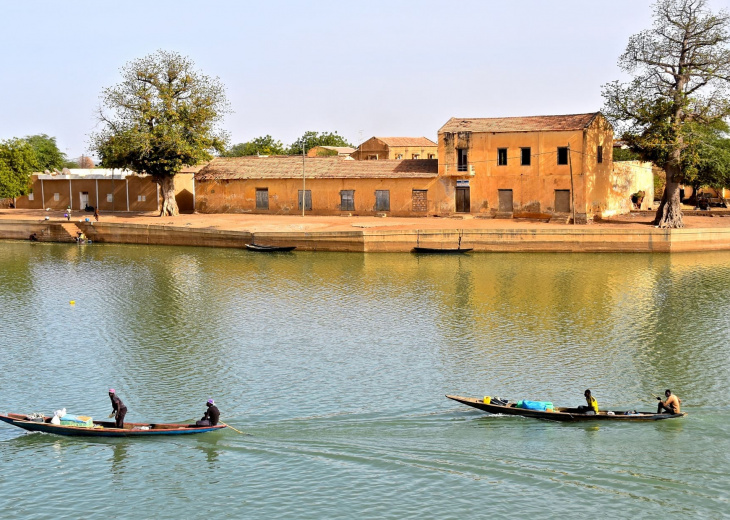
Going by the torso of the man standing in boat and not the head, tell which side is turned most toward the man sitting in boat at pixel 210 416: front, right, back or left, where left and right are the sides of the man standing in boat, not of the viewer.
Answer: back

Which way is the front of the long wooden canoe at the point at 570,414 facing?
to the viewer's left

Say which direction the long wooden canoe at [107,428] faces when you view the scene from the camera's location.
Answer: facing to the left of the viewer

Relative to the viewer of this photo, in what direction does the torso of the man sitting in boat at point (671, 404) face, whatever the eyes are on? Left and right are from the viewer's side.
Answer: facing to the left of the viewer

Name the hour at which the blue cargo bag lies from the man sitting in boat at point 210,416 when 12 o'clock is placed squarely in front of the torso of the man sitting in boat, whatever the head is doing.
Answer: The blue cargo bag is roughly at 6 o'clock from the man sitting in boat.

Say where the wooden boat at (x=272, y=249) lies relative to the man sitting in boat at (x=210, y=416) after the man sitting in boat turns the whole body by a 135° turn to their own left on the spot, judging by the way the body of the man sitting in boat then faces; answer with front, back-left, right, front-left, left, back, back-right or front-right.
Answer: back-left

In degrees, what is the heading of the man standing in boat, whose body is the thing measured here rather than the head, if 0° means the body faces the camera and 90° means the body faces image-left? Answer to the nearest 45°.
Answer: approximately 90°

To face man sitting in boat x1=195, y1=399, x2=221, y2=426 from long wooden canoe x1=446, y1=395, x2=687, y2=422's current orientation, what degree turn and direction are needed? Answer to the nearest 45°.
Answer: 0° — it already faces them

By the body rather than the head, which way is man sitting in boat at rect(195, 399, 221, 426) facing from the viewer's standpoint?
to the viewer's left

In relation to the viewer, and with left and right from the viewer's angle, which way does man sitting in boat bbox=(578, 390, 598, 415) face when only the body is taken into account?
facing to the left of the viewer

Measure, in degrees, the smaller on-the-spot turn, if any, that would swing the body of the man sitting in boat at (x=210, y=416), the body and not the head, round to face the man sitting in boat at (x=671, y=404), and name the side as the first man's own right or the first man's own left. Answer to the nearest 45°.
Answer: approximately 180°

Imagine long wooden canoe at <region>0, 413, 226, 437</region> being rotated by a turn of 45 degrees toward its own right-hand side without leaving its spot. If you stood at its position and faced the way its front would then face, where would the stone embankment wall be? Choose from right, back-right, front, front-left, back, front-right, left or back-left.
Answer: right

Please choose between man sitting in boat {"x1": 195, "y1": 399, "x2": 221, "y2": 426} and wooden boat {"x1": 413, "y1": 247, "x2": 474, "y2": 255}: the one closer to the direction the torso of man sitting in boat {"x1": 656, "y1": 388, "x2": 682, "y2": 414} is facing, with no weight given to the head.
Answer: the man sitting in boat
